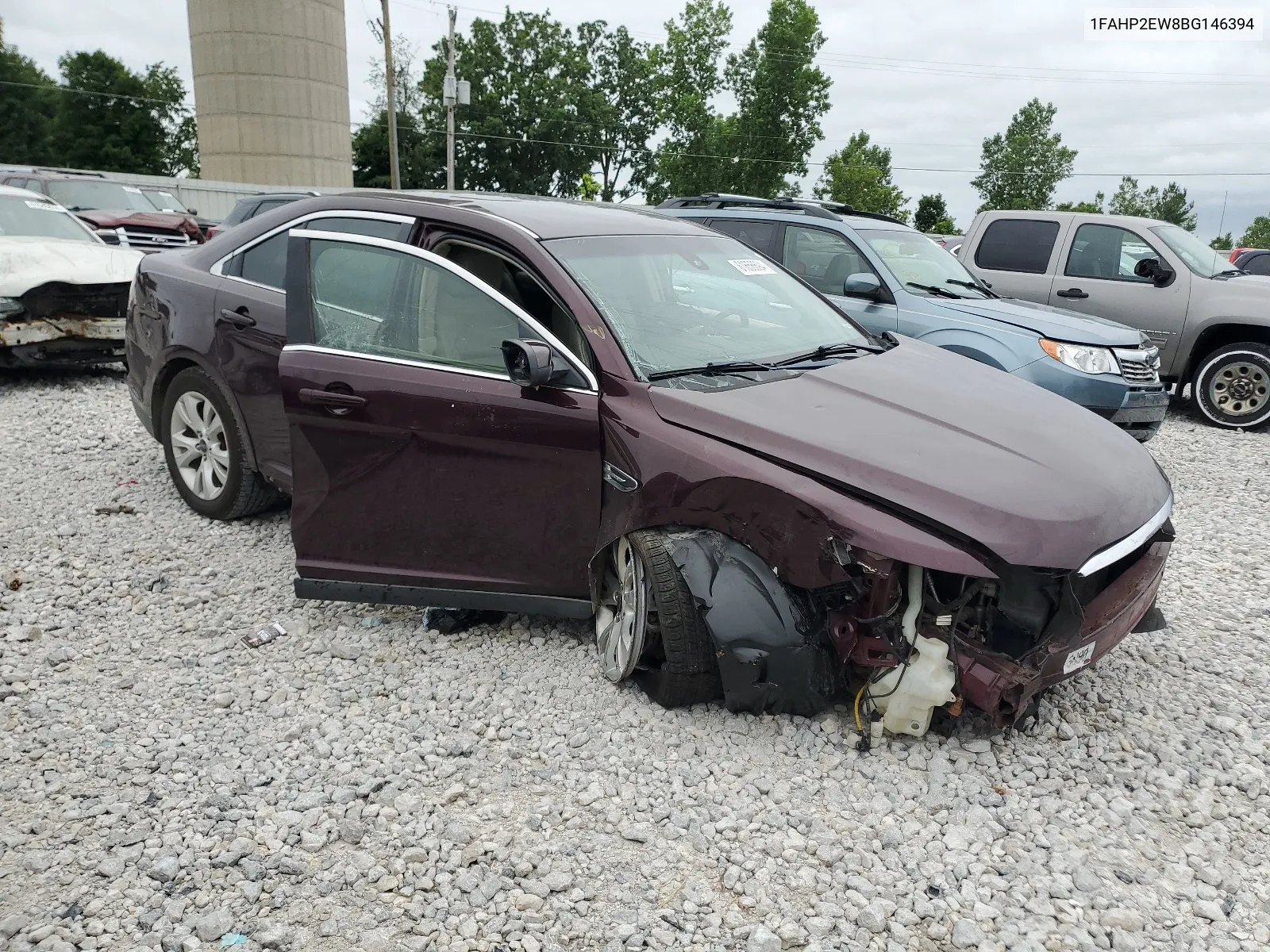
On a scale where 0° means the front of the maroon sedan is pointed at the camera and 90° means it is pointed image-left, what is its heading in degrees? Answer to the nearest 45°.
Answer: approximately 315°

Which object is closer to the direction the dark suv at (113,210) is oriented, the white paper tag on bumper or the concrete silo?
the white paper tag on bumper

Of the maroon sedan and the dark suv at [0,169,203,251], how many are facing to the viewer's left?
0

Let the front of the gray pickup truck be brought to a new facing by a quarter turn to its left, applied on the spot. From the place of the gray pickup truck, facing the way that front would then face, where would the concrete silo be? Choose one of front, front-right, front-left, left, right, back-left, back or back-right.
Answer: front-left

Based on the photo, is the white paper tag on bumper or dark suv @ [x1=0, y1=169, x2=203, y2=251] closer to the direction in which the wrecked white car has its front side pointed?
the white paper tag on bumper

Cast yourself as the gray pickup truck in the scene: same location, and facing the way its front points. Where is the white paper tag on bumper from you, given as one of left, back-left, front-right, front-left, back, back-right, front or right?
right

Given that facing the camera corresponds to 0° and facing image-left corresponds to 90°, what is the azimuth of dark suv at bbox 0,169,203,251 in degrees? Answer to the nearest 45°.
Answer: approximately 315°

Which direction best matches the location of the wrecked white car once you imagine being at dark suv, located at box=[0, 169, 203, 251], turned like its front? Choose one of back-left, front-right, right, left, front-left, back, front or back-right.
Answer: front-right

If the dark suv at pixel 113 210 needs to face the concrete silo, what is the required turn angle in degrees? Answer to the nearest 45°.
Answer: approximately 135° to its left

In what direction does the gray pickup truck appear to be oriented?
to the viewer's right

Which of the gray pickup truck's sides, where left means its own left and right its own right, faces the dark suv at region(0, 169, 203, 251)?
back
